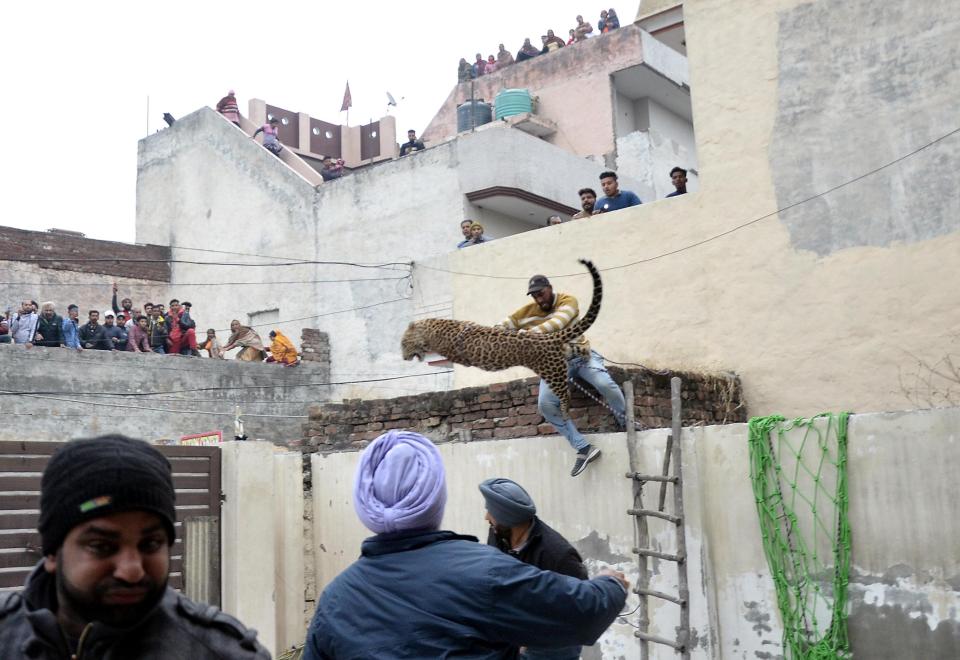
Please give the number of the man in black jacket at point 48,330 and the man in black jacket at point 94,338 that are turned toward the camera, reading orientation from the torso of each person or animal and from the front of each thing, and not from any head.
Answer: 2

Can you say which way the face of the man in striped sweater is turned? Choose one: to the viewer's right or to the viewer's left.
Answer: to the viewer's left

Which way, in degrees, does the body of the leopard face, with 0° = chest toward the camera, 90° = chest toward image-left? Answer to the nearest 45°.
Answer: approximately 90°

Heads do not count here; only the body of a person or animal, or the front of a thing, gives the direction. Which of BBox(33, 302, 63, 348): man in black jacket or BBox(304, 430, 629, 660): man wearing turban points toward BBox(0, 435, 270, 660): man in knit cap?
the man in black jacket

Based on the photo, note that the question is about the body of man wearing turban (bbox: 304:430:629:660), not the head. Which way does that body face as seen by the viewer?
away from the camera

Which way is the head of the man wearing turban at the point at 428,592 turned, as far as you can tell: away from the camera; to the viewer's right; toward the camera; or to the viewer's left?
away from the camera

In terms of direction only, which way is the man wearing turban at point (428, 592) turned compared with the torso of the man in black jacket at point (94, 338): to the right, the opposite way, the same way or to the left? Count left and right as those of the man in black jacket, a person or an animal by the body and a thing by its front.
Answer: the opposite way

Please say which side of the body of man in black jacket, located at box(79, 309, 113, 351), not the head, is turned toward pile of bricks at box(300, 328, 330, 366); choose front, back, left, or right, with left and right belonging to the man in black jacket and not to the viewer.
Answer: left

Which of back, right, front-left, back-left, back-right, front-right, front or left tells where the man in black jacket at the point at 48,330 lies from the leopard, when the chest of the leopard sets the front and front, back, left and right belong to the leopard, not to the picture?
front-right

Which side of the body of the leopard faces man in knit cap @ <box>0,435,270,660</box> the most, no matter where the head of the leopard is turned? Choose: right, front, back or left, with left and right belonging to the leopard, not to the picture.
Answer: left

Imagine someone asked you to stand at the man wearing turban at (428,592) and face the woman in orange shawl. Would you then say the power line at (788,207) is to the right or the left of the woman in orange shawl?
right

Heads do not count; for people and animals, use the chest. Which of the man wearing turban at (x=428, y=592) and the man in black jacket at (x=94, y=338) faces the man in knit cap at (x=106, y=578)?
the man in black jacket
